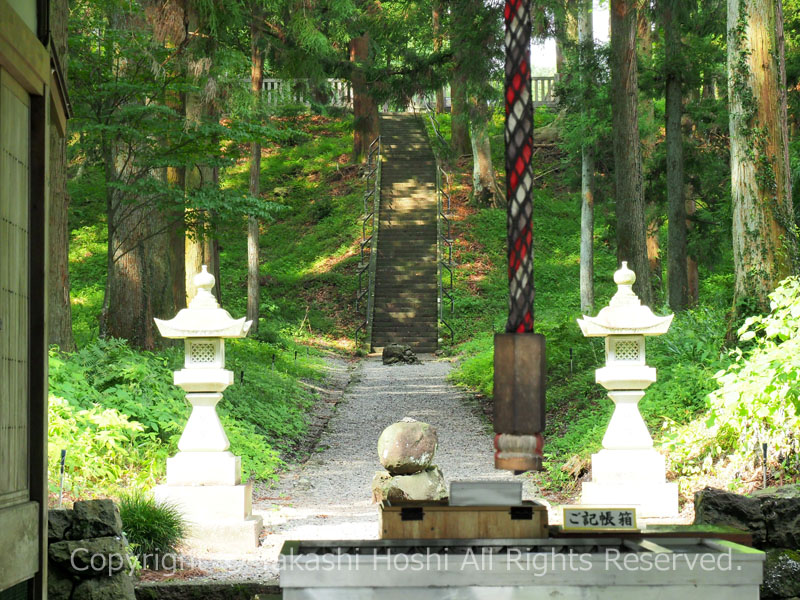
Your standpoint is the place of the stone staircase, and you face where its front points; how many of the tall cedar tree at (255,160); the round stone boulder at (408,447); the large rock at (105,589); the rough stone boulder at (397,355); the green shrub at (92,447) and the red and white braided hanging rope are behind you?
0

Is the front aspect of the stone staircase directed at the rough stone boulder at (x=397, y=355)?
yes

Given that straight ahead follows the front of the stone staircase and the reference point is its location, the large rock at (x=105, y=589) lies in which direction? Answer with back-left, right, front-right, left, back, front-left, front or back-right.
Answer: front

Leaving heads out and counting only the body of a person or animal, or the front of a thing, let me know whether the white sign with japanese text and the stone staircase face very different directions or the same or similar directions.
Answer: same or similar directions

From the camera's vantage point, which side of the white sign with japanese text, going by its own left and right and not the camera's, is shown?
front

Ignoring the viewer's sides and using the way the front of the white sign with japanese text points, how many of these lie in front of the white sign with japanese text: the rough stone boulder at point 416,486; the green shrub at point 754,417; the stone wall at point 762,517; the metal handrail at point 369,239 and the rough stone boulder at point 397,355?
0

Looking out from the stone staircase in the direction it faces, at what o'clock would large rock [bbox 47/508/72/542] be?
The large rock is roughly at 12 o'clock from the stone staircase.

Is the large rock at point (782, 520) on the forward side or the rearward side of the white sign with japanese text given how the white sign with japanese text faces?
on the rearward side

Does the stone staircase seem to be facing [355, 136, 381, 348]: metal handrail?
no

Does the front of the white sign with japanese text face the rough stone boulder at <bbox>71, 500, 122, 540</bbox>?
no

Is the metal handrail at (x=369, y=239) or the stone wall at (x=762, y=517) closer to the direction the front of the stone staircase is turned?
the stone wall

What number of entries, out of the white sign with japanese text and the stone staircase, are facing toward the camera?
2

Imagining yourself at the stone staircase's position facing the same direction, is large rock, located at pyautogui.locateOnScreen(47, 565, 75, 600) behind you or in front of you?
in front

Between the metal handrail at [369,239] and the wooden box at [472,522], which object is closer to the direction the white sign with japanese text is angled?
the wooden box

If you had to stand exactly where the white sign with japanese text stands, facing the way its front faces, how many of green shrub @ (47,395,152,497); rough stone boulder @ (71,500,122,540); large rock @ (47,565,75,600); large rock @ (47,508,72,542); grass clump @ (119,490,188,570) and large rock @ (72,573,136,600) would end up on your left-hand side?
0

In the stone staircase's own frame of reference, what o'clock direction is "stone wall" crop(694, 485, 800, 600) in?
The stone wall is roughly at 12 o'clock from the stone staircase.

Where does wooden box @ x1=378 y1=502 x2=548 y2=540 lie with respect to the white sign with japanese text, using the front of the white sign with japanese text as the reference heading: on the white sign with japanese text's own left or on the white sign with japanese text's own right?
on the white sign with japanese text's own right
